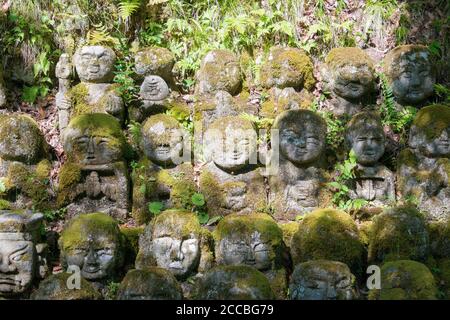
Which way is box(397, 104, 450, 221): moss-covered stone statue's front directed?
toward the camera

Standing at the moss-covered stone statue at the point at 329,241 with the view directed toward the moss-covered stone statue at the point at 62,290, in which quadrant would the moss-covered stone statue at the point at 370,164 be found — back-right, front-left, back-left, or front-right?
back-right

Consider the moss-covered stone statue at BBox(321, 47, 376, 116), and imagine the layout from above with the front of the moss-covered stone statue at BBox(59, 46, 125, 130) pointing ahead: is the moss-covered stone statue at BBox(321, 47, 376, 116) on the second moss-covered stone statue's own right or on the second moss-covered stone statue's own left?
on the second moss-covered stone statue's own left

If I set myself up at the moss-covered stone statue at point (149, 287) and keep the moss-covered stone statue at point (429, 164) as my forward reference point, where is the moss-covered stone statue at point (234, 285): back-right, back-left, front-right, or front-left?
front-right

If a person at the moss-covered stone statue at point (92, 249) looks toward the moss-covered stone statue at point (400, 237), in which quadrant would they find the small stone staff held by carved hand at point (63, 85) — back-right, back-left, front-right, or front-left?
back-left

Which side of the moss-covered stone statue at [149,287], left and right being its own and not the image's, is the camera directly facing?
front

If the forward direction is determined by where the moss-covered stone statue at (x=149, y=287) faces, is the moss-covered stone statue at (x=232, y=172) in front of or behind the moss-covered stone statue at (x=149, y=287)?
behind

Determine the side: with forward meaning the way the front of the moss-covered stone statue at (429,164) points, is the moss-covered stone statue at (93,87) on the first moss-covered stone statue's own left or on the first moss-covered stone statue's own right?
on the first moss-covered stone statue's own right

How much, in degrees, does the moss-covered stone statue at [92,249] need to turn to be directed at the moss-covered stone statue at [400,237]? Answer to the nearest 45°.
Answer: approximately 90° to its left

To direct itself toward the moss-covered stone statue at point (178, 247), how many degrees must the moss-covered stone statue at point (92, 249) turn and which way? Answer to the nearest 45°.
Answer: approximately 90° to its left

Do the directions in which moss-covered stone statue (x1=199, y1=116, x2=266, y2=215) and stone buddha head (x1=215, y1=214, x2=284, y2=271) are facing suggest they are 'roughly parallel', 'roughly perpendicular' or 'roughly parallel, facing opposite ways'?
roughly parallel

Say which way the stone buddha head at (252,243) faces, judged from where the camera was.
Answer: facing the viewer

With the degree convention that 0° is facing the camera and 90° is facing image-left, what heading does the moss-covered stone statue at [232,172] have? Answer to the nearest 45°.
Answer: approximately 0°

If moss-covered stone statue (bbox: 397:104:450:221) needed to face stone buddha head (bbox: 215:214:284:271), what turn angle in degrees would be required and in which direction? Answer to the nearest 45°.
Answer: approximately 45° to its right

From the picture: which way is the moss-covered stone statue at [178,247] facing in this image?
toward the camera

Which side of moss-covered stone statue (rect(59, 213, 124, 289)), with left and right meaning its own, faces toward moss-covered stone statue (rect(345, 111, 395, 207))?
left

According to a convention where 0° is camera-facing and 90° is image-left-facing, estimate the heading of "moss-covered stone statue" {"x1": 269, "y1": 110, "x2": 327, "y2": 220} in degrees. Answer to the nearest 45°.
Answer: approximately 0°

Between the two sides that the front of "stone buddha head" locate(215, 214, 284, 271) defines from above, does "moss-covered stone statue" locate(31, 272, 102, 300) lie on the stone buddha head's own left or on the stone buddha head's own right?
on the stone buddha head's own right

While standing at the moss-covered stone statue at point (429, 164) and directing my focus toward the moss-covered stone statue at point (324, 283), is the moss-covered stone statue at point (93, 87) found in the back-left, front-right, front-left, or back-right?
front-right
